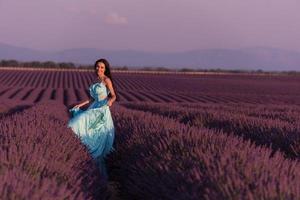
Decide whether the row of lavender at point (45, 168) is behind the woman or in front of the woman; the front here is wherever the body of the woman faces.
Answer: in front

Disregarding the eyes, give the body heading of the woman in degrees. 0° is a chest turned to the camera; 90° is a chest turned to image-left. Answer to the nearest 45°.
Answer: approximately 45°

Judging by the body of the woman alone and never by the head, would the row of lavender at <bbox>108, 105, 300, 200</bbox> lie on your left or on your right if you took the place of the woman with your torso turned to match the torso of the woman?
on your left
